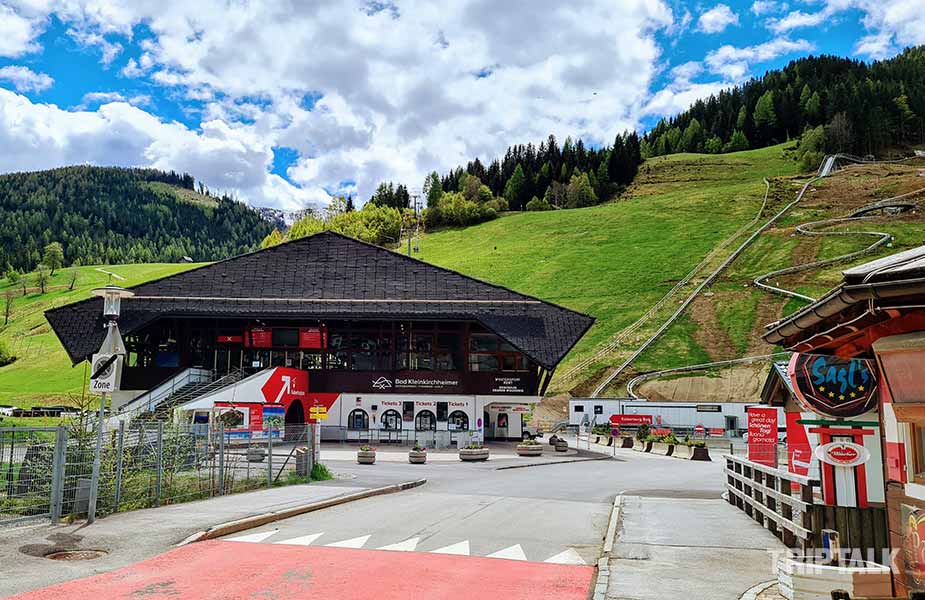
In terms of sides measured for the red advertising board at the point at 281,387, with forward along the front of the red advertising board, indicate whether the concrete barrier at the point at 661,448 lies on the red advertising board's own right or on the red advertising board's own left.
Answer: on the red advertising board's own left

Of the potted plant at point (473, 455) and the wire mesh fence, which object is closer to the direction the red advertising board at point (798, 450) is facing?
the wire mesh fence

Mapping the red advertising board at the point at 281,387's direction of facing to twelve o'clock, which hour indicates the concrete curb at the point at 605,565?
The concrete curb is roughly at 12 o'clock from the red advertising board.

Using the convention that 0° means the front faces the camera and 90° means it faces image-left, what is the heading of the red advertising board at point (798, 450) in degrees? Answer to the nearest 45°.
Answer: approximately 45°

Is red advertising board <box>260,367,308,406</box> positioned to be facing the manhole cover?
yes

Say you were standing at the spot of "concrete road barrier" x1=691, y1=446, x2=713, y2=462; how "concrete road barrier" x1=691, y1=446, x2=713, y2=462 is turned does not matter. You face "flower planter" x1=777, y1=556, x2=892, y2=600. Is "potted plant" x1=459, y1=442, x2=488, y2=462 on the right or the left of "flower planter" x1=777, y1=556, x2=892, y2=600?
right

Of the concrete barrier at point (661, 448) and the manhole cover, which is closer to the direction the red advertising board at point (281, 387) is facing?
the manhole cover
